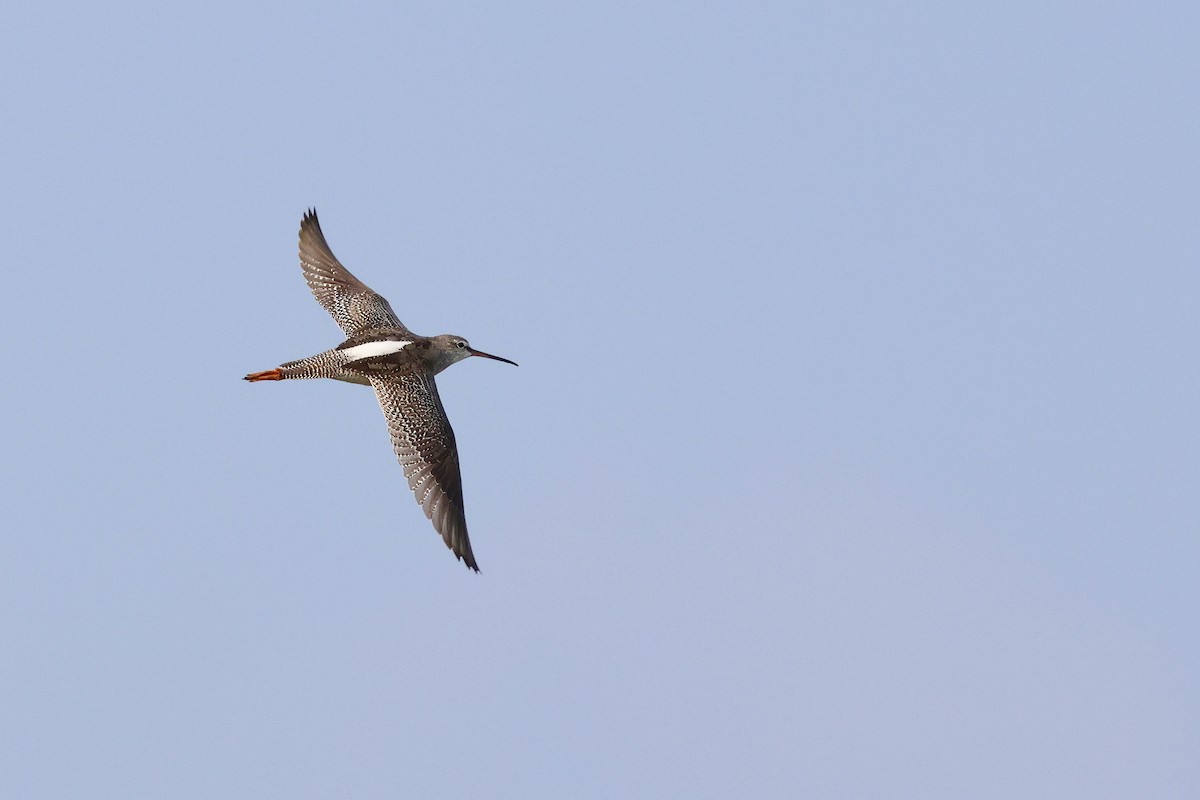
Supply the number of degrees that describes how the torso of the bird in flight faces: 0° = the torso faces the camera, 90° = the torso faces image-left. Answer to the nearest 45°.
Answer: approximately 270°
